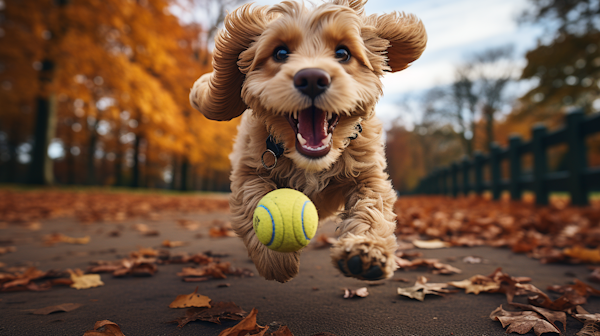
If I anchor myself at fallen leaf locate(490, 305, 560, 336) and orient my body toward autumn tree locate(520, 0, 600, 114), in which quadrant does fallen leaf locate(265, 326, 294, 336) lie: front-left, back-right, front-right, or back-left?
back-left

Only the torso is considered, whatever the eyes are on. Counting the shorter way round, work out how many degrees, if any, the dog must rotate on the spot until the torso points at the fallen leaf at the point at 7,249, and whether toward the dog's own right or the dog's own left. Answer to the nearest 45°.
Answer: approximately 135° to the dog's own right

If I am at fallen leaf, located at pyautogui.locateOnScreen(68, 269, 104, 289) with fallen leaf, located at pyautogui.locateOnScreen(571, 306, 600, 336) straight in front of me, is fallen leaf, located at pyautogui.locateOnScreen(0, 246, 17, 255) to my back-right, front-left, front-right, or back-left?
back-left

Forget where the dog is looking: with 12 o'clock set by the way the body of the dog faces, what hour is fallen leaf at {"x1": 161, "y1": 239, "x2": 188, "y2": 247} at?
The fallen leaf is roughly at 5 o'clock from the dog.

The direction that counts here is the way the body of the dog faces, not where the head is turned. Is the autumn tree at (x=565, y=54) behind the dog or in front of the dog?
behind

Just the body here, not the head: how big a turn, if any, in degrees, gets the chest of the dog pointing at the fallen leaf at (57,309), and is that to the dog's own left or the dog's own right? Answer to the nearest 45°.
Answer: approximately 90° to the dog's own right

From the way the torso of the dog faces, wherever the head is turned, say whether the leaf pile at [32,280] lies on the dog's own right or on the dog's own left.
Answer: on the dog's own right

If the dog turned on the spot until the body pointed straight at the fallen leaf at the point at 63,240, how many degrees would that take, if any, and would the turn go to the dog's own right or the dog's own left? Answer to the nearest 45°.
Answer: approximately 135° to the dog's own right

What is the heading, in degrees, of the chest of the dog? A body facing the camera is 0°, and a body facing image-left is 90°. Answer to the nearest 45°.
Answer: approximately 0°

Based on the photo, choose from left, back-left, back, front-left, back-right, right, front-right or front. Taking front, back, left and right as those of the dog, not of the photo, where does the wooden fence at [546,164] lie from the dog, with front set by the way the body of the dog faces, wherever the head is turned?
back-left

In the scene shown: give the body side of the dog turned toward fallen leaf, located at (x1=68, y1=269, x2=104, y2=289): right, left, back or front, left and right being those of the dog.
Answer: right

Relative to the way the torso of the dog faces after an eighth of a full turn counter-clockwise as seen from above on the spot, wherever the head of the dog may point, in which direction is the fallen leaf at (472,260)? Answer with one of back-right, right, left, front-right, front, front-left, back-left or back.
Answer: left
